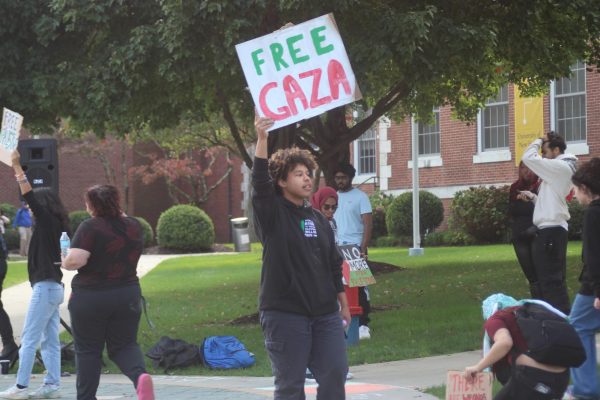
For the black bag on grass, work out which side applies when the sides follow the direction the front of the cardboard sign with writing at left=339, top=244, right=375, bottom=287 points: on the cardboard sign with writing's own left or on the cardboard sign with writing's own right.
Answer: on the cardboard sign with writing's own right

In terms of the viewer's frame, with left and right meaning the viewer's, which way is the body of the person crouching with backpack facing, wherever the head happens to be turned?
facing to the left of the viewer

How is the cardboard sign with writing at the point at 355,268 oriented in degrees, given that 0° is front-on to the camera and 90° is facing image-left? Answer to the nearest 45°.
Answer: approximately 0°

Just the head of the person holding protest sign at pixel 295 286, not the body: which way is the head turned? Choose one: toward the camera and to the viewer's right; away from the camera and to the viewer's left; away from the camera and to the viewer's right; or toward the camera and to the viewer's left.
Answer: toward the camera and to the viewer's right

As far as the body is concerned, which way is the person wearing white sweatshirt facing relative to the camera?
to the viewer's left

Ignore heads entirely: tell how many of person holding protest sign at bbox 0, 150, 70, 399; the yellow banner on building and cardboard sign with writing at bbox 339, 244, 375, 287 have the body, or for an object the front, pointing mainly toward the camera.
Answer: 2

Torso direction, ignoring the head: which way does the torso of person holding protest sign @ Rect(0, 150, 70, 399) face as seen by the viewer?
to the viewer's left

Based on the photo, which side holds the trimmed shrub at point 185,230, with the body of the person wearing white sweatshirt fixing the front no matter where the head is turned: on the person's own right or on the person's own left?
on the person's own right
